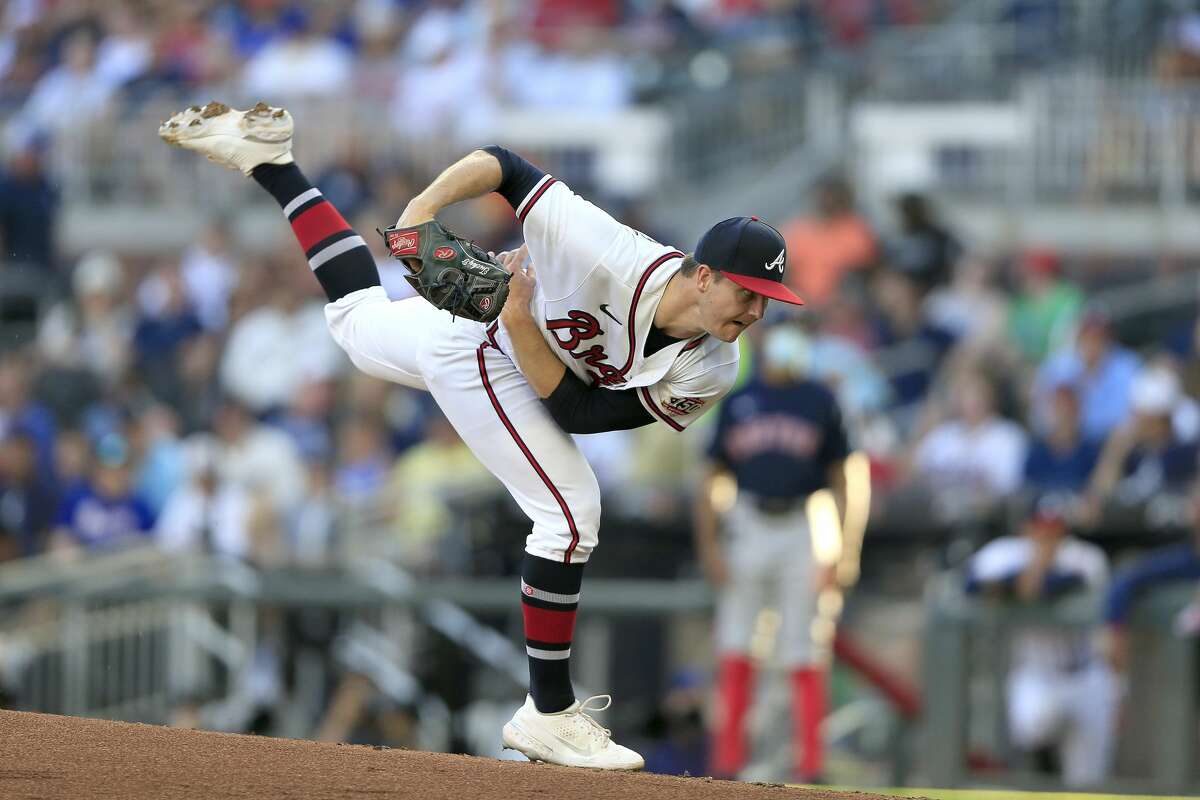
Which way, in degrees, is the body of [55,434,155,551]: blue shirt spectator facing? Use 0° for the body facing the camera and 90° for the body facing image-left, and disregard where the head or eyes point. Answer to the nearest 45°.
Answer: approximately 0°

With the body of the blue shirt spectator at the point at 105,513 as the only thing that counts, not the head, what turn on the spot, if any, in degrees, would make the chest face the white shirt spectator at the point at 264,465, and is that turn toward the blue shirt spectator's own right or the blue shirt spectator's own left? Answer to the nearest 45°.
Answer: approximately 90° to the blue shirt spectator's own left

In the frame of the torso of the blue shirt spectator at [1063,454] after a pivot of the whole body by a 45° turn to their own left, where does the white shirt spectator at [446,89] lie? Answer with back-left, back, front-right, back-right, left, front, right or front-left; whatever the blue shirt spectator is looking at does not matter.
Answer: back

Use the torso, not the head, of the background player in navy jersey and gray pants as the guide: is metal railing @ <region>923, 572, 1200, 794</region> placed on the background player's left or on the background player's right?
on the background player's left

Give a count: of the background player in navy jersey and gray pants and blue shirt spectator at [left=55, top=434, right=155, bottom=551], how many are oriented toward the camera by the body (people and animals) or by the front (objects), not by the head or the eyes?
2

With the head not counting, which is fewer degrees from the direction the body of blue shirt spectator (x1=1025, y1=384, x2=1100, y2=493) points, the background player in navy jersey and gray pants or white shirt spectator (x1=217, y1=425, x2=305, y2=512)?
the background player in navy jersey and gray pants

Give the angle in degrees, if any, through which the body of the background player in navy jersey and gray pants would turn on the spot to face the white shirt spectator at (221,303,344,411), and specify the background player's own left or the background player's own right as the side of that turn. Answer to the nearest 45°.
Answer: approximately 135° to the background player's own right

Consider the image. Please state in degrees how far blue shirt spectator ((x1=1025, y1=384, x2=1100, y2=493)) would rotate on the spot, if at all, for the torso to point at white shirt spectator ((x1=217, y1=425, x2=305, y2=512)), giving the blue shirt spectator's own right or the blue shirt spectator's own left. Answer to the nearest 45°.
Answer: approximately 90° to the blue shirt spectator's own right
